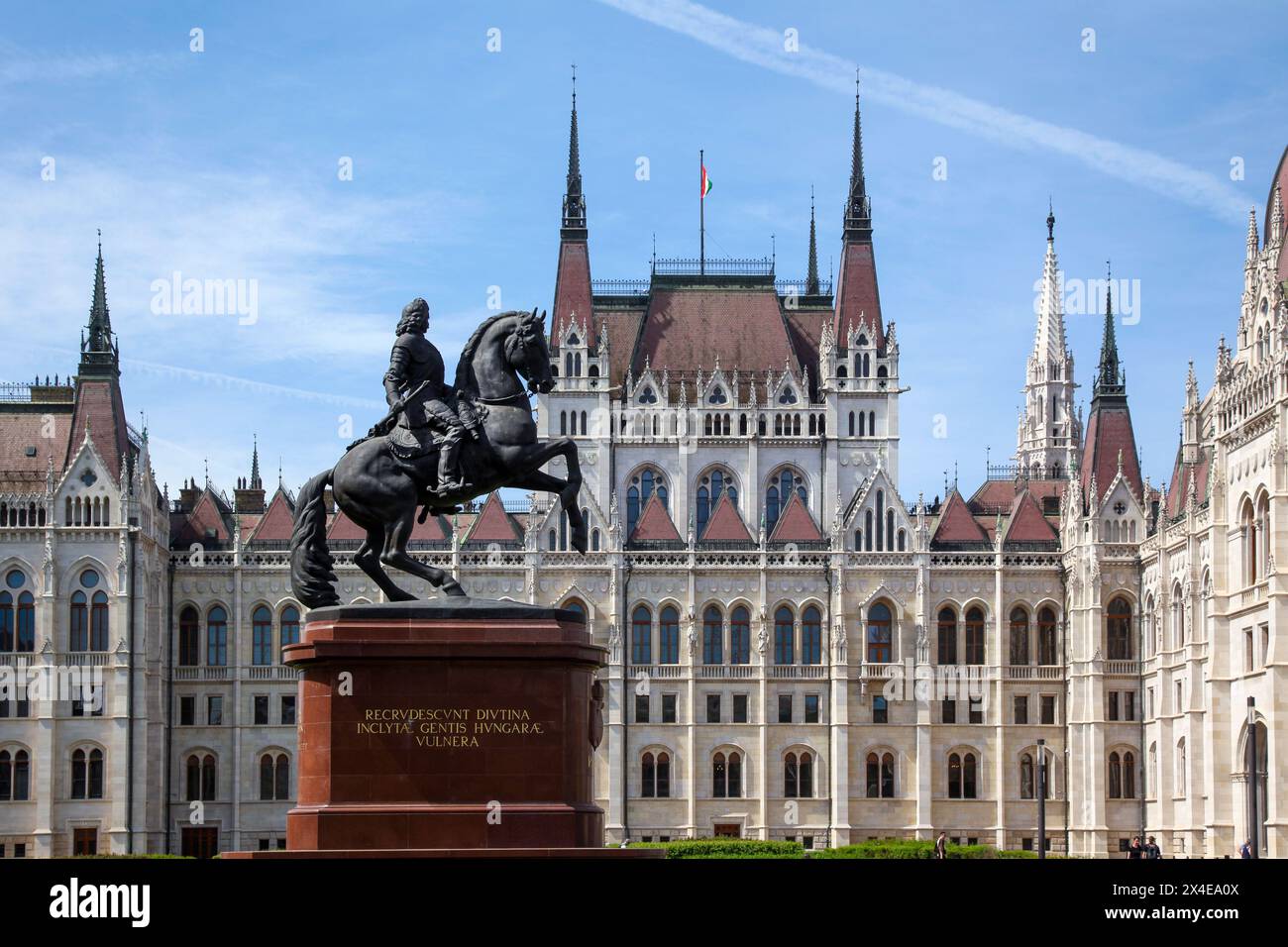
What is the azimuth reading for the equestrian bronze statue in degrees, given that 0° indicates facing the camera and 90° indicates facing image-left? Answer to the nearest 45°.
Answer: approximately 270°
